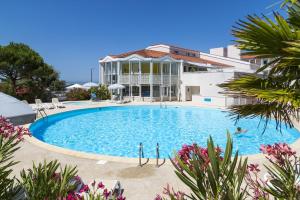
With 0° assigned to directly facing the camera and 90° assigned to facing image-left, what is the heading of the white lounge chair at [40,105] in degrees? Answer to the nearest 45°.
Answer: approximately 270°

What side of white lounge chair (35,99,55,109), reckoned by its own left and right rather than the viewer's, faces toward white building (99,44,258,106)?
front

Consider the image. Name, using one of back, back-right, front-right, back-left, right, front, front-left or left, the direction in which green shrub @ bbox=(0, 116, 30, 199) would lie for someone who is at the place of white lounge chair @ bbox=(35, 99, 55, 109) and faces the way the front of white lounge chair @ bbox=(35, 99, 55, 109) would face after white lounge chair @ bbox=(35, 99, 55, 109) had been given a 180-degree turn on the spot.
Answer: left

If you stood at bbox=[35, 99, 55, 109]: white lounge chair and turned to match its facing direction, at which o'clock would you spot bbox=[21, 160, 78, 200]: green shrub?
The green shrub is roughly at 3 o'clock from the white lounge chair.

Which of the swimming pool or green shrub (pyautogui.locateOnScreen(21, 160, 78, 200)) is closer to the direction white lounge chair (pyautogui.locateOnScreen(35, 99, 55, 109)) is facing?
the swimming pool

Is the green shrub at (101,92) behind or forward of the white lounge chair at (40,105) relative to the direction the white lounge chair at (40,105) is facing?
forward

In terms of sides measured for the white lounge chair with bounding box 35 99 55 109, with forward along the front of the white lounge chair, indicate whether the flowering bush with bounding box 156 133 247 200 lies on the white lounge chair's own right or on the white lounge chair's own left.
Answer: on the white lounge chair's own right
